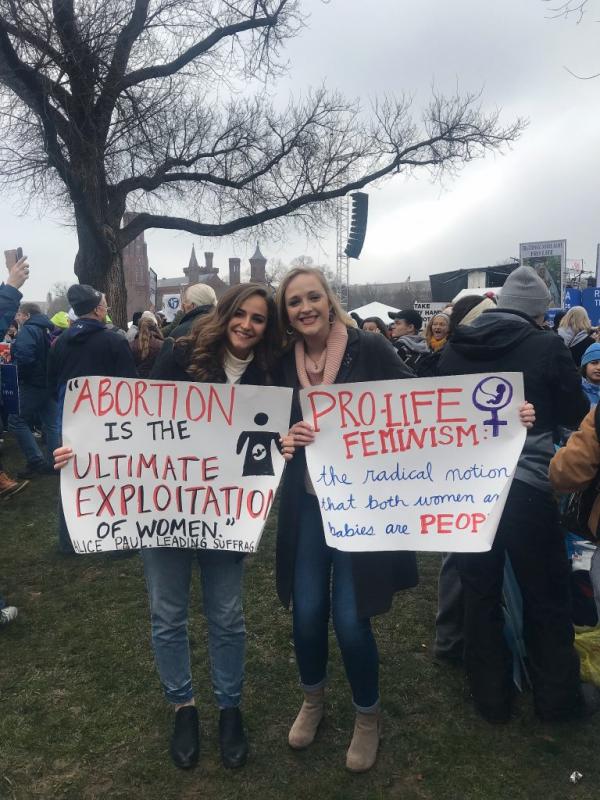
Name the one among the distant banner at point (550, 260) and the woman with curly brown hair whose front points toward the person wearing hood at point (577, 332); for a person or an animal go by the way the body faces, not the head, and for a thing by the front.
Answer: the distant banner

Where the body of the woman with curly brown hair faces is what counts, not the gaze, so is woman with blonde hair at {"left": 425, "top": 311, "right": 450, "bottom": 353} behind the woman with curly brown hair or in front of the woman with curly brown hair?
behind

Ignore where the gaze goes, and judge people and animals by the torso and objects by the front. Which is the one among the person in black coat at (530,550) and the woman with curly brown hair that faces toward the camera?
the woman with curly brown hair

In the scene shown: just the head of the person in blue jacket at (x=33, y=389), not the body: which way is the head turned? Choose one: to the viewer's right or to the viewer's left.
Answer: to the viewer's left

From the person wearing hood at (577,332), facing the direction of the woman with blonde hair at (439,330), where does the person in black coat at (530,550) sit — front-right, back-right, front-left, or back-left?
front-left

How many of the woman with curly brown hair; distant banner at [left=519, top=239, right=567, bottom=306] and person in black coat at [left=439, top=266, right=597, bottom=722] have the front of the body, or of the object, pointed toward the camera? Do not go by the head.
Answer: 2

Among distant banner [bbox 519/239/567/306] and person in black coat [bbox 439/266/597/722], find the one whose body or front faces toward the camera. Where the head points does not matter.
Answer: the distant banner

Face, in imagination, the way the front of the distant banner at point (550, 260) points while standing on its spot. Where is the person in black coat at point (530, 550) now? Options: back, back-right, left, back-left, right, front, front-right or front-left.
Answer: front

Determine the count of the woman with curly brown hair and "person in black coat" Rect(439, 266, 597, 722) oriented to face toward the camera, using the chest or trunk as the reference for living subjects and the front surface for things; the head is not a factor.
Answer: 1

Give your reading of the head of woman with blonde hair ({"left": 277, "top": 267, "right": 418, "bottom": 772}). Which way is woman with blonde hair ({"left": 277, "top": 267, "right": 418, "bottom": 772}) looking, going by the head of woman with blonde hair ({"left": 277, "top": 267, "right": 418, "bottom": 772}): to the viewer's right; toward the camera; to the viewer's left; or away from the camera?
toward the camera

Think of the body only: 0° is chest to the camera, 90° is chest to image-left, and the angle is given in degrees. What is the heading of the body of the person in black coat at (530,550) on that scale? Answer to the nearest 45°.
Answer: approximately 225°

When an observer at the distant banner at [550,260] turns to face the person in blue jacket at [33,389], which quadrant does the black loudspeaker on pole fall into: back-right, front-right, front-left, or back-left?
front-right

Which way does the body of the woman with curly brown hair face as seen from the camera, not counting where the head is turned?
toward the camera

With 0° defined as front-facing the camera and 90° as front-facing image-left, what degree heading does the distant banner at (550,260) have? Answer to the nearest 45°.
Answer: approximately 0°

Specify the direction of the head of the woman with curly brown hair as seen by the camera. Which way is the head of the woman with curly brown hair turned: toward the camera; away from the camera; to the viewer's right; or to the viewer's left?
toward the camera
